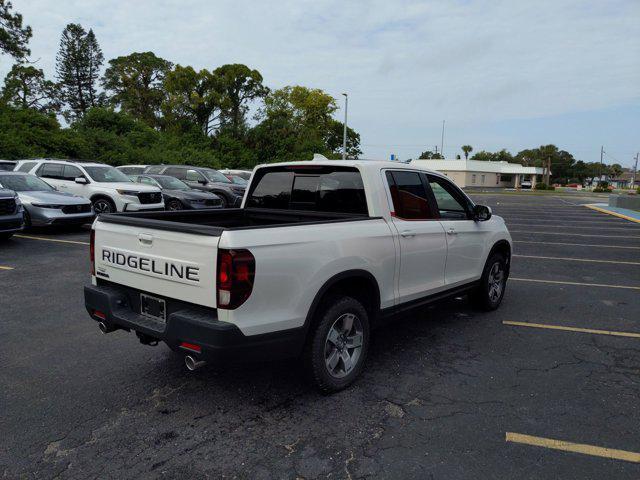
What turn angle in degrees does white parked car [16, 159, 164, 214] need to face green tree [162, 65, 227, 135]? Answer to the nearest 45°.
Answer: approximately 135° to its left

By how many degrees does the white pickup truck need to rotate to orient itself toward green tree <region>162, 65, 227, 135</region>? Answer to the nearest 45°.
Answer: approximately 45° to its left

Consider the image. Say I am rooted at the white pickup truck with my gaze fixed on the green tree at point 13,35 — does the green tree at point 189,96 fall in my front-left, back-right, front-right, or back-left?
front-right

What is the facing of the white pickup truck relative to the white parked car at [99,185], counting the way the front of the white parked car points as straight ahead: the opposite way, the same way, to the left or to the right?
to the left

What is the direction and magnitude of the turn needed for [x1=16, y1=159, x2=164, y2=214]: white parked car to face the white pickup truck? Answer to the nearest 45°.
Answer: approximately 45° to its right

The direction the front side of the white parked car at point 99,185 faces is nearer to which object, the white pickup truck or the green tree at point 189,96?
the white pickup truck

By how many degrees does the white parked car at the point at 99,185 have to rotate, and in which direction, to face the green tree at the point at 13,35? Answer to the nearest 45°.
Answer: approximately 135° to its left

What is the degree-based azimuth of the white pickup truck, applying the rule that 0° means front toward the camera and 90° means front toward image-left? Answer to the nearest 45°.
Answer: approximately 225°

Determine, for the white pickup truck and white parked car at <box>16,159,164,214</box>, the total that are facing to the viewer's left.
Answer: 0

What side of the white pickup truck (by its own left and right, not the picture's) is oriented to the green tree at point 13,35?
left
